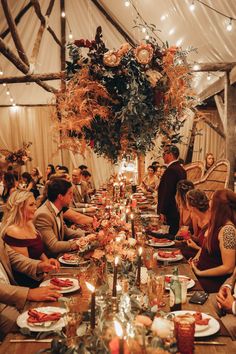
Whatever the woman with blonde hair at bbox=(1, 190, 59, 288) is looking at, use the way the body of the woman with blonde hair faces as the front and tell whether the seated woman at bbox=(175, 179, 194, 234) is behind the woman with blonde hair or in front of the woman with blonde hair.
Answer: in front

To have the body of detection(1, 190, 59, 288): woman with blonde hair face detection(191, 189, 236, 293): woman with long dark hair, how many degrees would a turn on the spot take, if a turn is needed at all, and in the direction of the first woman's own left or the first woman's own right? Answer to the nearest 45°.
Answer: approximately 45° to the first woman's own right

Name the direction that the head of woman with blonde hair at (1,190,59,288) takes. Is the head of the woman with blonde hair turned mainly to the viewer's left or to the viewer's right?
to the viewer's right

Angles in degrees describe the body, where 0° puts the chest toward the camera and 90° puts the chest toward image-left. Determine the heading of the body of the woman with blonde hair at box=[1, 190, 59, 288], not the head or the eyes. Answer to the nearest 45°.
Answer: approximately 270°

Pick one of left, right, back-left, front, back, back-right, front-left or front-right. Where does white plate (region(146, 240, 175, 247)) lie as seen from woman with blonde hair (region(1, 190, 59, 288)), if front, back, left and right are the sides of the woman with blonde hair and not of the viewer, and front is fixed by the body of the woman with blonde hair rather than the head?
front

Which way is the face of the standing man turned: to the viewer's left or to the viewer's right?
to the viewer's left
